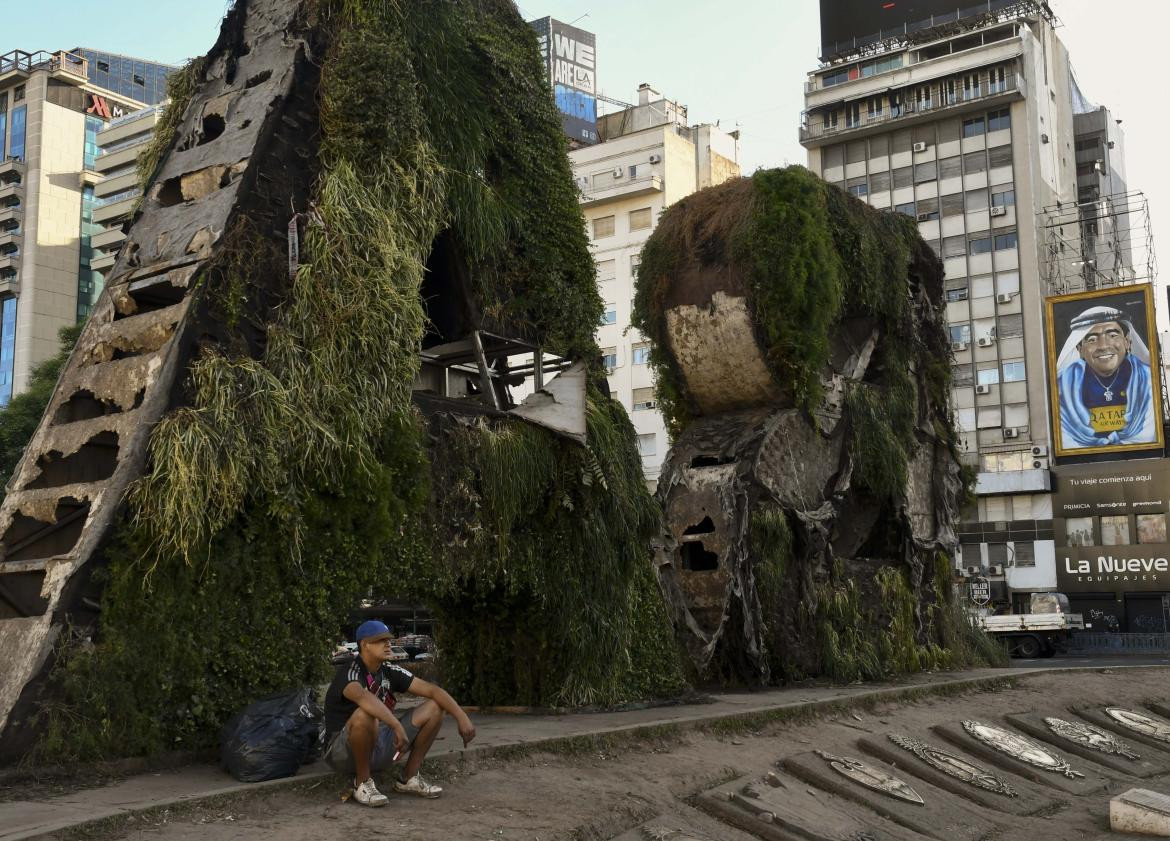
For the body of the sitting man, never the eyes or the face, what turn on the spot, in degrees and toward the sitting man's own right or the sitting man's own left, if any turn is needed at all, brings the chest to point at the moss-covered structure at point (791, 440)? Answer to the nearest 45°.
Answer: approximately 90° to the sitting man's own left

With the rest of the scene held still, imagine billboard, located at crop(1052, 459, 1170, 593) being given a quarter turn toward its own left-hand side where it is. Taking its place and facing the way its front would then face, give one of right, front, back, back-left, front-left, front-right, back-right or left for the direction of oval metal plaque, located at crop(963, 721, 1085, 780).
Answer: right

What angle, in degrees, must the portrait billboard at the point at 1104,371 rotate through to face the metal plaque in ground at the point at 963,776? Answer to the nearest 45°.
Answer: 0° — it already faces it

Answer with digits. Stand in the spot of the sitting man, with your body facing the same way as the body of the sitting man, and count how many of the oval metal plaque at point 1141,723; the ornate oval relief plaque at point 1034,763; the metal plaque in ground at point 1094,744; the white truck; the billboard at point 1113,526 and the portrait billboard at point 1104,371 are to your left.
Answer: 6

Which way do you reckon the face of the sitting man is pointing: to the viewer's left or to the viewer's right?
to the viewer's right

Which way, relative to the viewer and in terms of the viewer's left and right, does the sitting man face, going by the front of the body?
facing the viewer and to the right of the viewer

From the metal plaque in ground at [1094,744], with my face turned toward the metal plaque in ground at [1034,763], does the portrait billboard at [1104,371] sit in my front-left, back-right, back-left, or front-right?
back-right

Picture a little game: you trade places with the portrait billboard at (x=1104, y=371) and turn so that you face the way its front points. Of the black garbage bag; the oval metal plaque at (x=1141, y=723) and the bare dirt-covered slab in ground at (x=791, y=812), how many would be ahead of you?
3

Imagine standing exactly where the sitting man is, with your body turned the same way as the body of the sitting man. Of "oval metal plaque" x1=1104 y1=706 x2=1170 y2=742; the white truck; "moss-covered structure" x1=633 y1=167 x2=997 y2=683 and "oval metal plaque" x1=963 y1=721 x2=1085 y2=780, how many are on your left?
4

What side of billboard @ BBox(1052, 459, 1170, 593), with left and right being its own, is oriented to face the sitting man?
front

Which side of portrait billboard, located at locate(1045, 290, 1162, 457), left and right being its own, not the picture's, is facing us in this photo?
front

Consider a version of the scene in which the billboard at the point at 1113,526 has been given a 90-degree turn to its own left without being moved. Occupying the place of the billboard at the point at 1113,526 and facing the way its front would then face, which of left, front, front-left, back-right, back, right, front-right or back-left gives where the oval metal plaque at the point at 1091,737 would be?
right

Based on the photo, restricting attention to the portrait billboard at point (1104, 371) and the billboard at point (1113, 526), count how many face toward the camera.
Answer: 2

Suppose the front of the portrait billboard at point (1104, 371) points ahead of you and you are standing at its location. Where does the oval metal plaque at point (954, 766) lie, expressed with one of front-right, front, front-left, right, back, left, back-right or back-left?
front

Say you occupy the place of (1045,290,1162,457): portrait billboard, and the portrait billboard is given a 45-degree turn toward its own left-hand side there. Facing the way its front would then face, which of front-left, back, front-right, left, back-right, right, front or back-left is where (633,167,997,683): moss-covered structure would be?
front-right

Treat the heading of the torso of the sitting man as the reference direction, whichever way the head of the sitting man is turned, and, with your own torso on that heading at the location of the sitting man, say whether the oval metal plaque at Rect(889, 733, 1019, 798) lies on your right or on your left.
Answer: on your left

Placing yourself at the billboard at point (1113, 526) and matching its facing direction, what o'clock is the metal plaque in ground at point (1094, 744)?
The metal plaque in ground is roughly at 12 o'clock from the billboard.

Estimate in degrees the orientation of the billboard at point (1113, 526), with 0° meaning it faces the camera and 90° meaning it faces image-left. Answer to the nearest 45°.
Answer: approximately 0°

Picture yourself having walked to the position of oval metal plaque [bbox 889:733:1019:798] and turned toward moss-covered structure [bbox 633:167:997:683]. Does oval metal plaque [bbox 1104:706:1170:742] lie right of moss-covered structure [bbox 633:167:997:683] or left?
right
